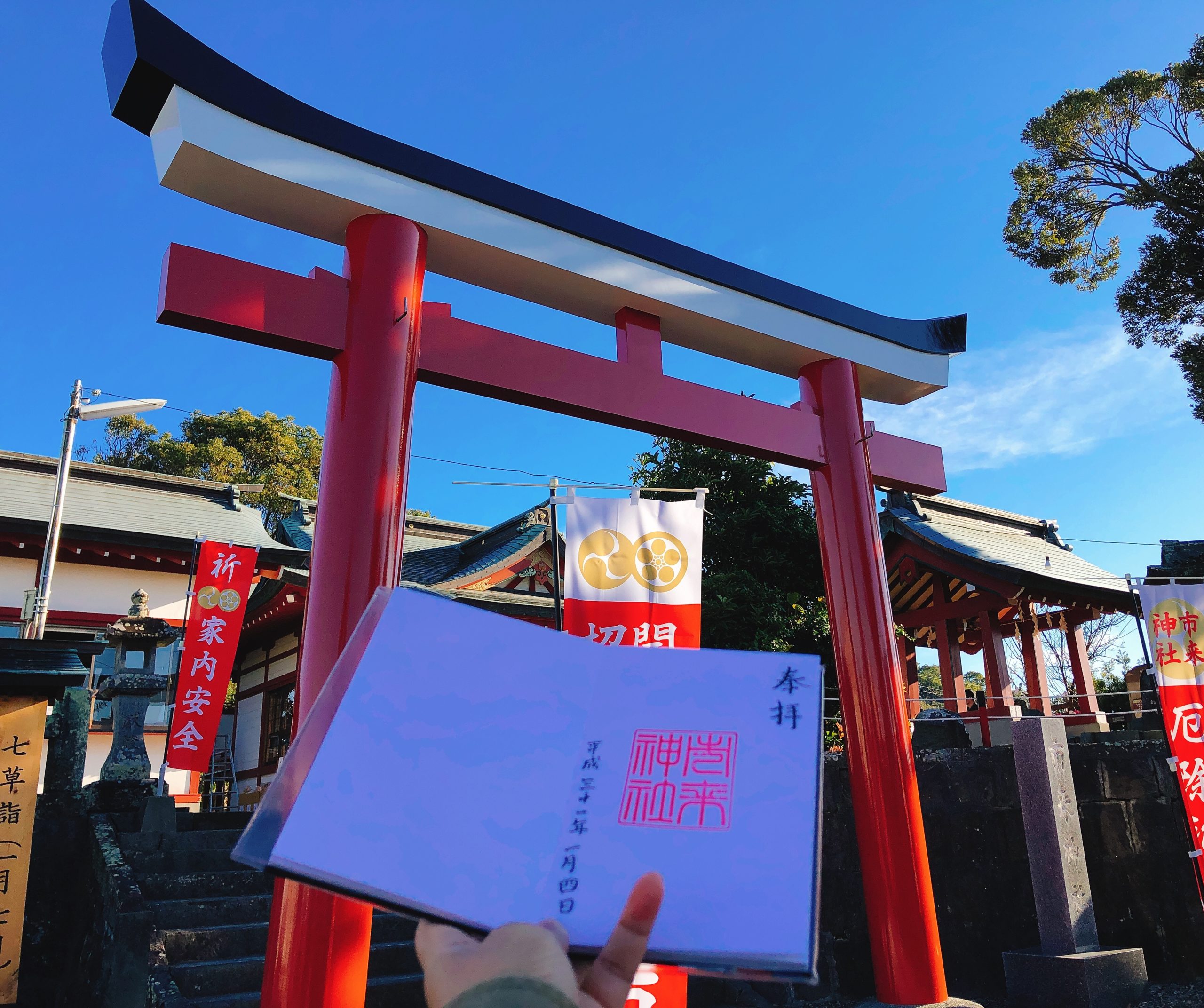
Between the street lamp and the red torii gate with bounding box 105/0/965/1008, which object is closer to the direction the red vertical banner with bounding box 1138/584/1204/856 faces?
the red torii gate

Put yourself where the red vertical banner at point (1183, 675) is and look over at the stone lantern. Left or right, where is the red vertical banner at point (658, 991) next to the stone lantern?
left

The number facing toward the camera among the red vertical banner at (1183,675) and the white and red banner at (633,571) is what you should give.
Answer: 2

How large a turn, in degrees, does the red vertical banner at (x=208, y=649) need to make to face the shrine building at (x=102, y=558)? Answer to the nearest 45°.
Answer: approximately 135° to its right

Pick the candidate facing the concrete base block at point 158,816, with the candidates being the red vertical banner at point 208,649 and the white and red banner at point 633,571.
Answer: the red vertical banner

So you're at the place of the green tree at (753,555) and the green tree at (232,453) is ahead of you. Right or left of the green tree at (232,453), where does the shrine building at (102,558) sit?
left

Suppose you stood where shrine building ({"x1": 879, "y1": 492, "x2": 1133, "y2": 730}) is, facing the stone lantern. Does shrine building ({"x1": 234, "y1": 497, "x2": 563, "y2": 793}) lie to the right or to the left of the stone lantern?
right

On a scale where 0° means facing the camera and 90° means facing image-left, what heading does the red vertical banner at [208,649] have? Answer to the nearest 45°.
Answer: approximately 0°

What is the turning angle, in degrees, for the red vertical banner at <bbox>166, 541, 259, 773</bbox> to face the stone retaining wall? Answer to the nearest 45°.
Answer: approximately 45° to its left
